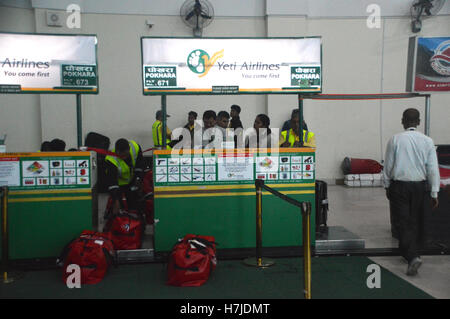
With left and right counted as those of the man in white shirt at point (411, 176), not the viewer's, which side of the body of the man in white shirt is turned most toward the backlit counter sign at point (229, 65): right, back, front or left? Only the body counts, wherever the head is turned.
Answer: left

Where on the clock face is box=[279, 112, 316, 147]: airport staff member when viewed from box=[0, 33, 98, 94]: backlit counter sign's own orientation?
The airport staff member is roughly at 9 o'clock from the backlit counter sign.

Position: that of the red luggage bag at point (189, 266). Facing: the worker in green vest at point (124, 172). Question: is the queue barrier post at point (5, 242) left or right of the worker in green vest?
left

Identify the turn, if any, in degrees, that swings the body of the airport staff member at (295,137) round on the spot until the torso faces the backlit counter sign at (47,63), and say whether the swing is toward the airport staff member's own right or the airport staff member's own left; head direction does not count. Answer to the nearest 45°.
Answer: approximately 45° to the airport staff member's own right

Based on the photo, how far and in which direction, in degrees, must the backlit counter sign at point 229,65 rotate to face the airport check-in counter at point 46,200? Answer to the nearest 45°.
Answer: approximately 90° to its right

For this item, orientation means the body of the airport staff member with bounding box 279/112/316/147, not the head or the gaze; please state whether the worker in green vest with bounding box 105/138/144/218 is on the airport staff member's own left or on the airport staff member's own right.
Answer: on the airport staff member's own right

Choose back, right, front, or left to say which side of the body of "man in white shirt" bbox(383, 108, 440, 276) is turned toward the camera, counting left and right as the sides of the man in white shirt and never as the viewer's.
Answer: back

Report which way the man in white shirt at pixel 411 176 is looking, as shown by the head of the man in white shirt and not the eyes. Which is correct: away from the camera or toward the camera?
away from the camera
